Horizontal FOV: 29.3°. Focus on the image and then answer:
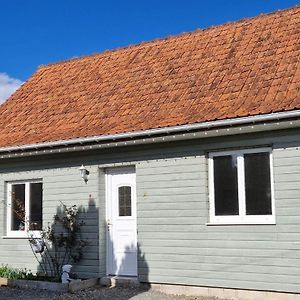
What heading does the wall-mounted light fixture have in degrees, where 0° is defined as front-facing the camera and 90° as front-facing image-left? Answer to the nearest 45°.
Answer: approximately 45°

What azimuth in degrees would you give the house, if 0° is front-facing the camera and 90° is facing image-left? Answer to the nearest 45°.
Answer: approximately 45°
